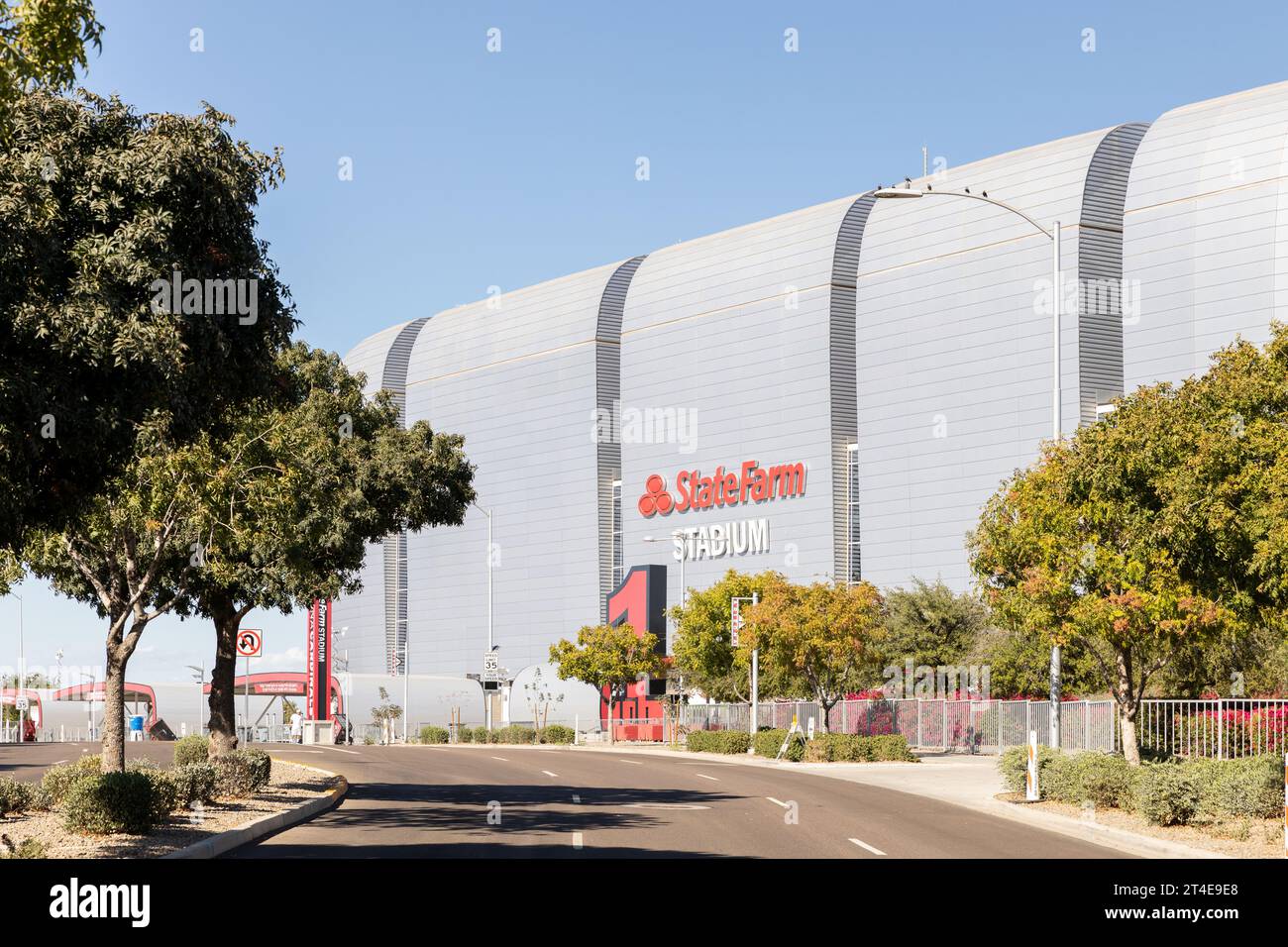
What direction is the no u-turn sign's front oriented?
toward the camera

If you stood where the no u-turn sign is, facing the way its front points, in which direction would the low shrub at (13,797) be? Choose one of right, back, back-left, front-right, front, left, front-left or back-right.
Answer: front

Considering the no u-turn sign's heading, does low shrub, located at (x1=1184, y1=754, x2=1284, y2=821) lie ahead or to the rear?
ahead

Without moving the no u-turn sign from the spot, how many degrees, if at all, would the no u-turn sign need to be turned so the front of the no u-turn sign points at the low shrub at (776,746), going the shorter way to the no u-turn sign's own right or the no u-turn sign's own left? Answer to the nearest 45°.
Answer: approximately 90° to the no u-turn sign's own left

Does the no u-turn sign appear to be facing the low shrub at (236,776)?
yes

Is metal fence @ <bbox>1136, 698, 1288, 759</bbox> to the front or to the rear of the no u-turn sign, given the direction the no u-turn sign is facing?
to the front

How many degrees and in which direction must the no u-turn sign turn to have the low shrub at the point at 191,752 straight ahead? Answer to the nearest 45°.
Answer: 0° — it already faces it

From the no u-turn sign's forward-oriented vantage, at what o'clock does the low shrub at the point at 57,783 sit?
The low shrub is roughly at 12 o'clock from the no u-turn sign.

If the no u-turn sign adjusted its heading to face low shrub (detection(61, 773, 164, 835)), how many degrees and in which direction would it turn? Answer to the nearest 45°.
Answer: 0° — it already faces it

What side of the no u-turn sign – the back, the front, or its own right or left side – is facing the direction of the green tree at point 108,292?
front
